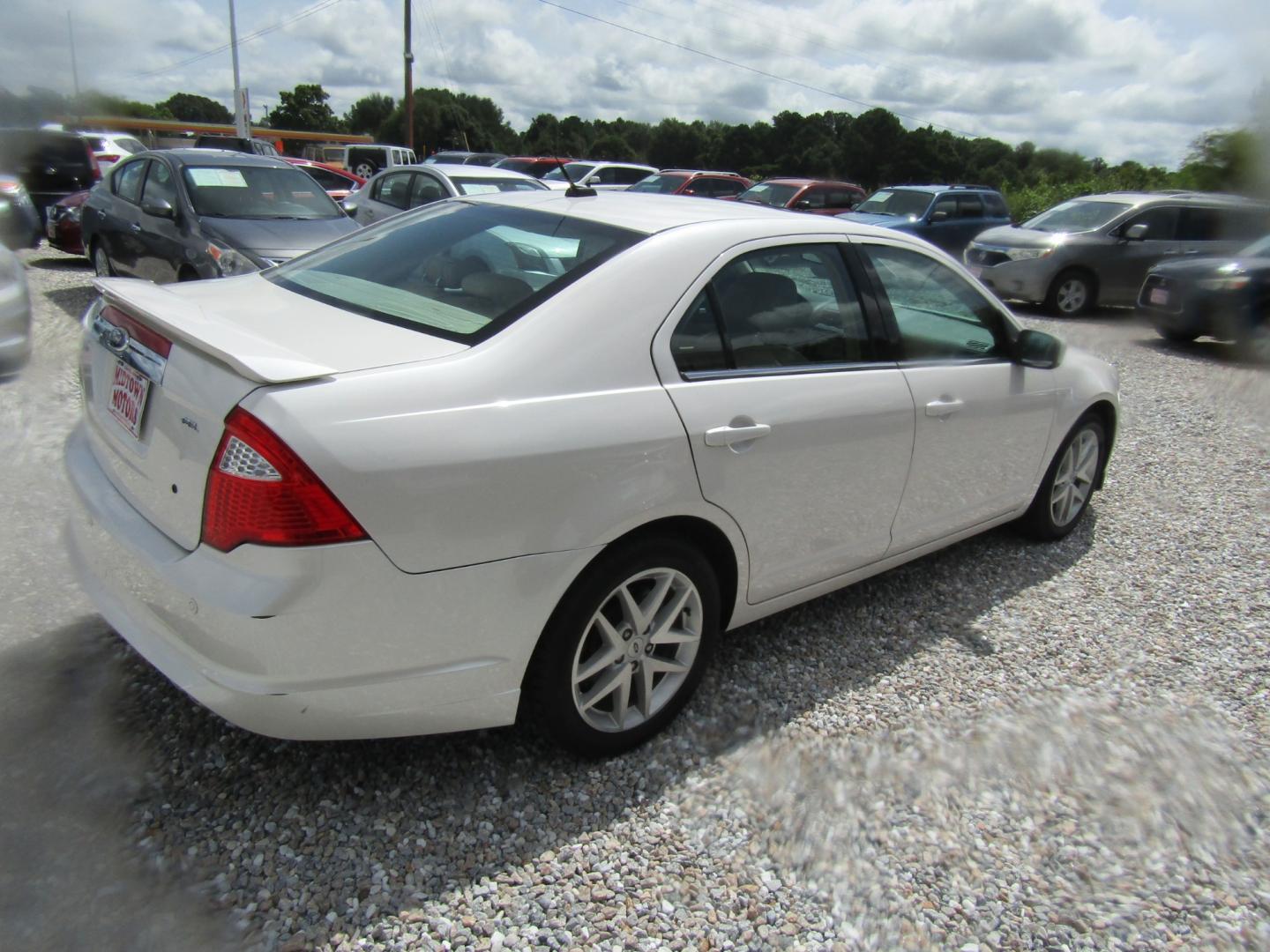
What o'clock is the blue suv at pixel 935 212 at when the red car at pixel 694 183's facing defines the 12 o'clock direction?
The blue suv is roughly at 9 o'clock from the red car.

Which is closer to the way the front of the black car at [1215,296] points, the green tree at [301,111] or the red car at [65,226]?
the red car

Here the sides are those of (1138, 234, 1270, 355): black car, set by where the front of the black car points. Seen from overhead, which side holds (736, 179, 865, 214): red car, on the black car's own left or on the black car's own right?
on the black car's own right

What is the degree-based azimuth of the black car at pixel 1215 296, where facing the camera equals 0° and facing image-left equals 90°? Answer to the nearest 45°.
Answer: approximately 45°

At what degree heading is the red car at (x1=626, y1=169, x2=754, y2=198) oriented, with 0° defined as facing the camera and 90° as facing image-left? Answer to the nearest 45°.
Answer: approximately 45°

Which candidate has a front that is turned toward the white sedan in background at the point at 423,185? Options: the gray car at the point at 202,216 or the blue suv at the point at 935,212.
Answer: the blue suv
